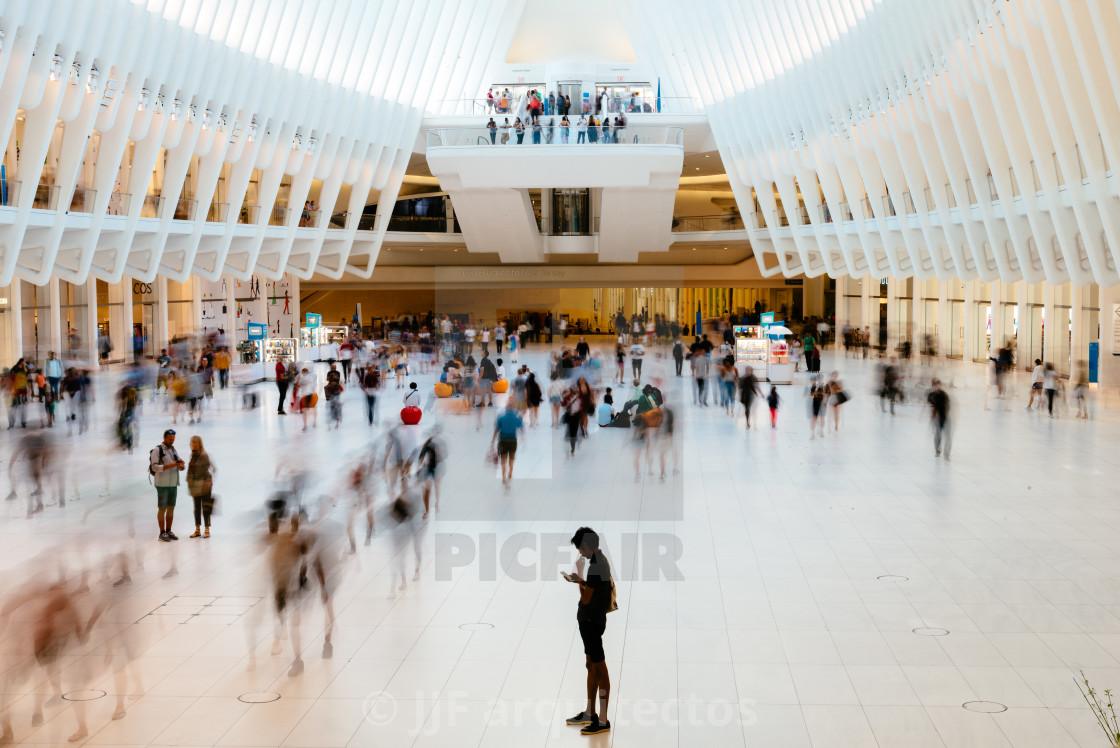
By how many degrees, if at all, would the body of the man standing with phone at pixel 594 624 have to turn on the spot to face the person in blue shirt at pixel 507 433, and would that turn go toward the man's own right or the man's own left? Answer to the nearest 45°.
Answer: approximately 90° to the man's own right

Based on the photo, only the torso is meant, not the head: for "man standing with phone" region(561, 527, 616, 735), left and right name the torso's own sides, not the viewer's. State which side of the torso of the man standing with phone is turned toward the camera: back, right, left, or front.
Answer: left

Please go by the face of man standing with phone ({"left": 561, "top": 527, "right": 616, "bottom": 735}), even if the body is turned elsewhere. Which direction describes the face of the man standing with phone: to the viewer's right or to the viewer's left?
to the viewer's left
